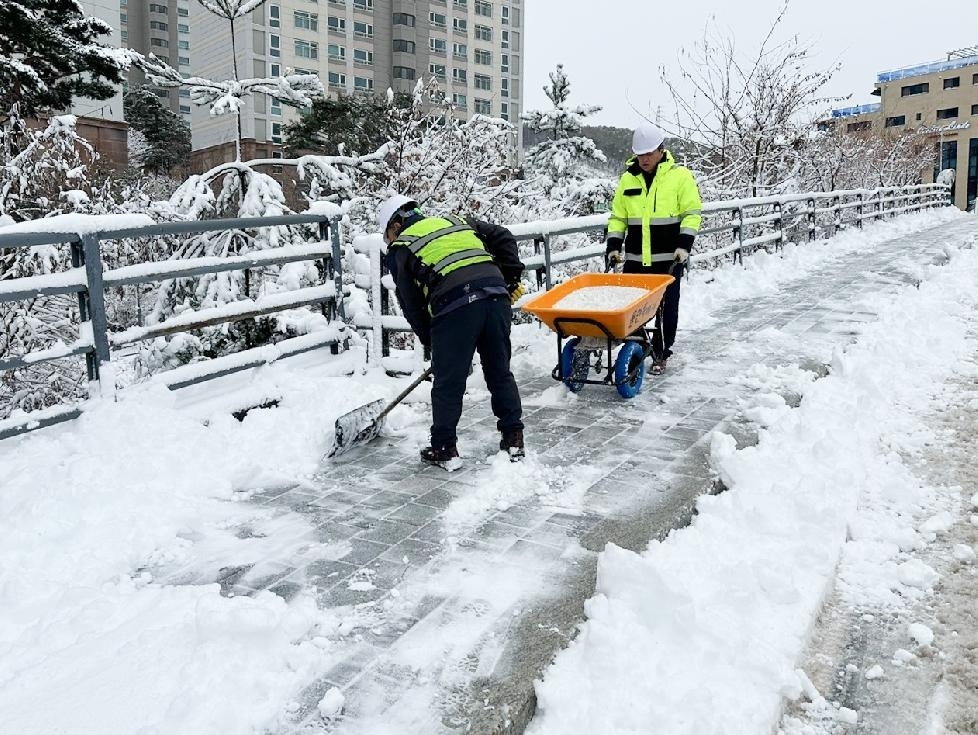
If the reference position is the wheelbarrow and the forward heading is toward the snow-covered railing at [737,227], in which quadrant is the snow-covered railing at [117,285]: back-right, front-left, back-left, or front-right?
back-left

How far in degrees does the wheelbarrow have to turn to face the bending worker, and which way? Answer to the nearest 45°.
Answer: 0° — it already faces them

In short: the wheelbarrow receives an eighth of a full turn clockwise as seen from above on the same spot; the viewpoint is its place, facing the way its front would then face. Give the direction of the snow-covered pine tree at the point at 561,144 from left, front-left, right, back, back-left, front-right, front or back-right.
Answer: right

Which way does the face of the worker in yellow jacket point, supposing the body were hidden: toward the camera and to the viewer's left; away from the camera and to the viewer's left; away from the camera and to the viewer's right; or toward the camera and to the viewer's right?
toward the camera and to the viewer's left

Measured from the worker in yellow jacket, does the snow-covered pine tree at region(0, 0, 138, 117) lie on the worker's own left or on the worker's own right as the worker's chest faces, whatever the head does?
on the worker's own right

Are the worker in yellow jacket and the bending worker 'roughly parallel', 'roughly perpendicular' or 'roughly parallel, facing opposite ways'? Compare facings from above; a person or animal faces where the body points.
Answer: roughly perpendicular

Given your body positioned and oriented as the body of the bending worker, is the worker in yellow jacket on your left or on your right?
on your right

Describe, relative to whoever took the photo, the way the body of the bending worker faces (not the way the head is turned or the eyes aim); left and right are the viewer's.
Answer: facing away from the viewer and to the left of the viewer

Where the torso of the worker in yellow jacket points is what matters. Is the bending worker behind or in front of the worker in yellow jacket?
in front

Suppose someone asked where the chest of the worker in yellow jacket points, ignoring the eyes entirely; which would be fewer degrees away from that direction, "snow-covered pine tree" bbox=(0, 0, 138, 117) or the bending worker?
the bending worker

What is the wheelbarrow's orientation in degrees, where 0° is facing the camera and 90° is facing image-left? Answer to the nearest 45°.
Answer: approximately 45°
